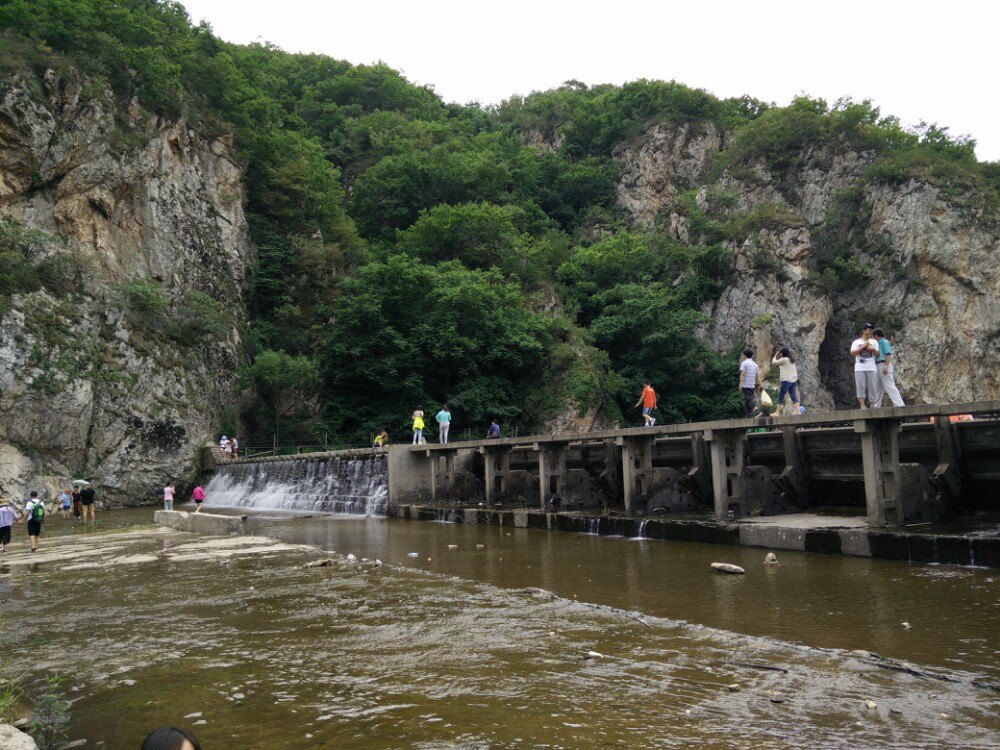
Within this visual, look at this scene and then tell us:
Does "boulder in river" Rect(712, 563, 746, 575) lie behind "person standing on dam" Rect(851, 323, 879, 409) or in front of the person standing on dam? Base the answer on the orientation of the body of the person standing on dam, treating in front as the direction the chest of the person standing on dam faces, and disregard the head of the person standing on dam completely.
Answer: in front

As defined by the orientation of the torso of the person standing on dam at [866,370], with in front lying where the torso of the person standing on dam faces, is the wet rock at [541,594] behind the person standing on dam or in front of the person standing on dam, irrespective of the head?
in front

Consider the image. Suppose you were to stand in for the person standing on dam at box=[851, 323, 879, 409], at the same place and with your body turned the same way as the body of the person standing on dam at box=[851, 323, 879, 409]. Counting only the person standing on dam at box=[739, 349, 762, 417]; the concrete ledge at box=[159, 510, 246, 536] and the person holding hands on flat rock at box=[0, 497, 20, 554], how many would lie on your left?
0

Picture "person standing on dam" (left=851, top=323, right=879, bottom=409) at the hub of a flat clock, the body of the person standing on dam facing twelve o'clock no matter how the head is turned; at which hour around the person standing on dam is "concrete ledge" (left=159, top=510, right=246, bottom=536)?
The concrete ledge is roughly at 3 o'clock from the person standing on dam.

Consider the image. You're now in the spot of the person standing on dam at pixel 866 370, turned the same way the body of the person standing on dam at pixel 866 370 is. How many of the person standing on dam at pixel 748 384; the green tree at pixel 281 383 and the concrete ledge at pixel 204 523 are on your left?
0

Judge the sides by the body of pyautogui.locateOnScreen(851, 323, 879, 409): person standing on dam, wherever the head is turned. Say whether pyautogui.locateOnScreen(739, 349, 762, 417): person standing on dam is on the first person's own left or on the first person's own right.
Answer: on the first person's own right

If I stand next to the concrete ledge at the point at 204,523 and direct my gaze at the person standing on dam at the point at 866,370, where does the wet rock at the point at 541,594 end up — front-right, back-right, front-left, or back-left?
front-right

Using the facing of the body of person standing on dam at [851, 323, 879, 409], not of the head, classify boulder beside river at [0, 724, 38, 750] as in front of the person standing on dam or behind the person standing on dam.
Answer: in front

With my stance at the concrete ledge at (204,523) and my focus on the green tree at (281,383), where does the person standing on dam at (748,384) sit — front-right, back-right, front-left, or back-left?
back-right

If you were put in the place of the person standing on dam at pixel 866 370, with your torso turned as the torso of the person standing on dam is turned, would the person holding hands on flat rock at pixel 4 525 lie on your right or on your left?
on your right

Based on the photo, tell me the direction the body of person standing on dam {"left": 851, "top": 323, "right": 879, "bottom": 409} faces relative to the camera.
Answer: toward the camera

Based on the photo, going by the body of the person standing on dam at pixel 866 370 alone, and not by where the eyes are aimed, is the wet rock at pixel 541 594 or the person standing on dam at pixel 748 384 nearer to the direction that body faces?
the wet rock
